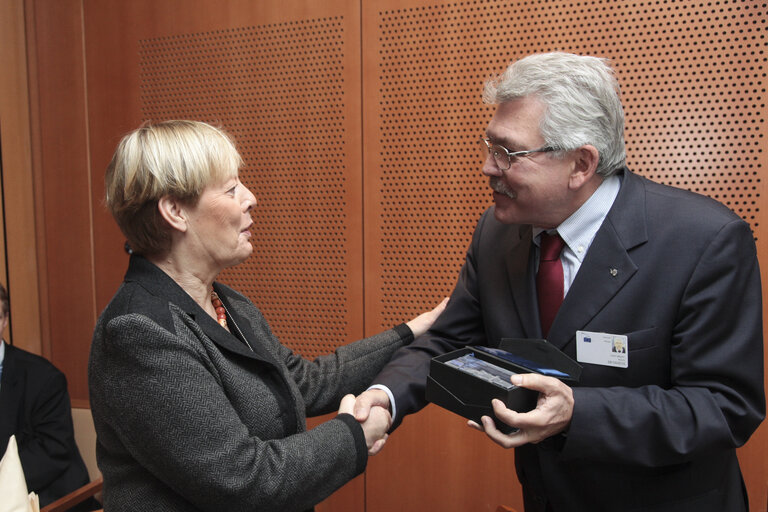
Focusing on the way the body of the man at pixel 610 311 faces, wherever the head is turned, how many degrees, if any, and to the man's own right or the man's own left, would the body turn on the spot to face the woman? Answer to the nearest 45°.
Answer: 0° — they already face them

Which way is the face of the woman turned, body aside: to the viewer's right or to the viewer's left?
to the viewer's right

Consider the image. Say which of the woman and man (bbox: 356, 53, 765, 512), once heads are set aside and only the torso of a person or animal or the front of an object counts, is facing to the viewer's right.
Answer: the woman

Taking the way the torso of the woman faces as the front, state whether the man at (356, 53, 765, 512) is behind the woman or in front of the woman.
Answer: in front

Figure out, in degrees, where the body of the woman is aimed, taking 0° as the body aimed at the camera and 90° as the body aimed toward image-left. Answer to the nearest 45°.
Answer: approximately 270°

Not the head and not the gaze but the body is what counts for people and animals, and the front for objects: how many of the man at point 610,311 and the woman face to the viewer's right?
1
